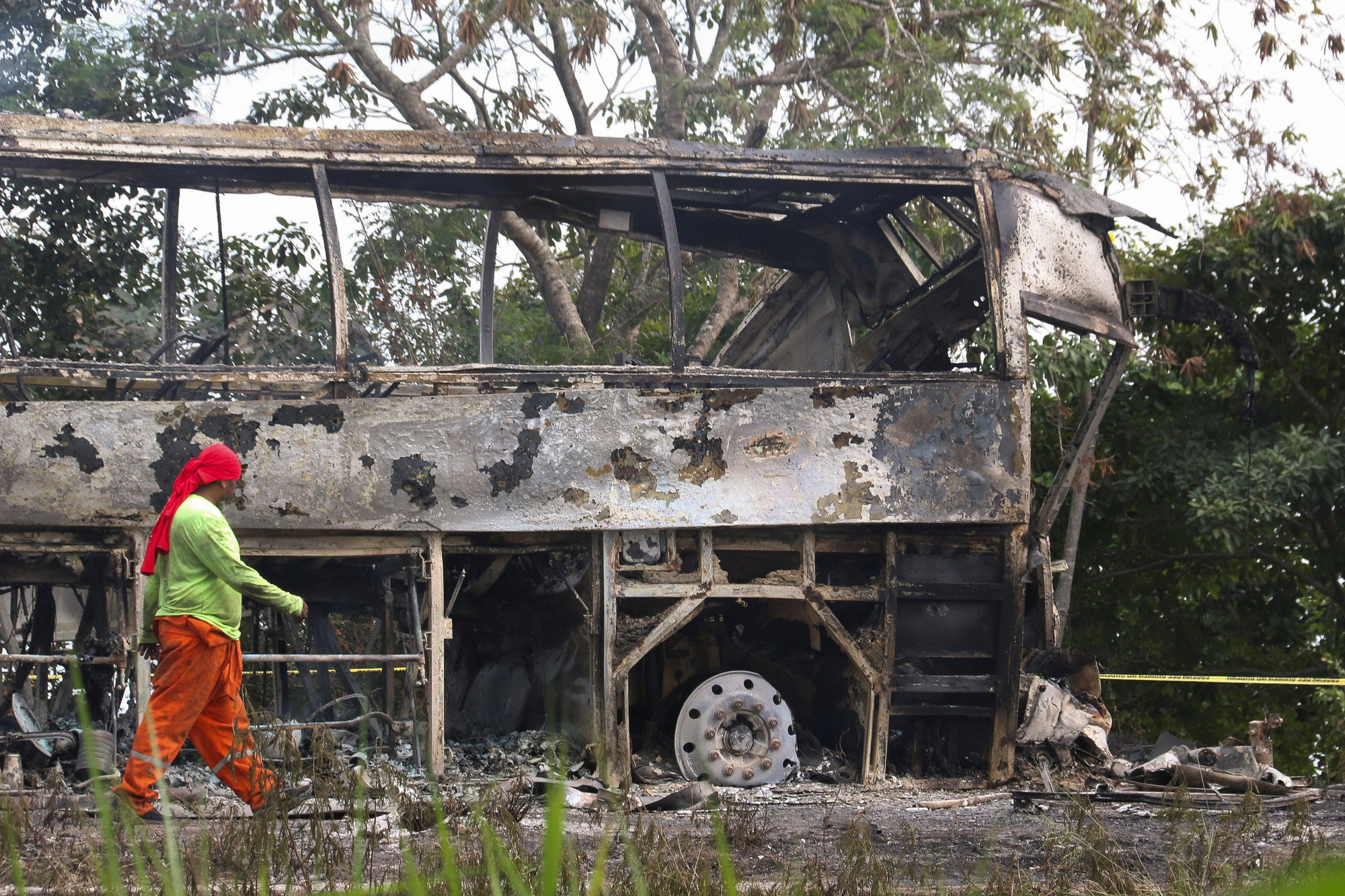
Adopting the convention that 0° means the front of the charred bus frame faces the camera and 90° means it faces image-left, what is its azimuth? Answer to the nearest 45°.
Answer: approximately 270°

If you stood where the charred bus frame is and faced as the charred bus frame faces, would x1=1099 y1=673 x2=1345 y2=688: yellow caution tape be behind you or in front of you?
in front

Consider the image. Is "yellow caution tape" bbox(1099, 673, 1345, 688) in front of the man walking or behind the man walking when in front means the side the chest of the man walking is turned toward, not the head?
in front

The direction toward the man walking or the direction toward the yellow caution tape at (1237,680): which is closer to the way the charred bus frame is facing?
the yellow caution tape

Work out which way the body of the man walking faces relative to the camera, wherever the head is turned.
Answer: to the viewer's right

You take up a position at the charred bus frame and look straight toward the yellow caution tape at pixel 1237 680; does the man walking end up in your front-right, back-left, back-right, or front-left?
back-right

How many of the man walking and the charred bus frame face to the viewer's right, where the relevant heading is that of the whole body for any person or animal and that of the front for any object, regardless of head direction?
2
